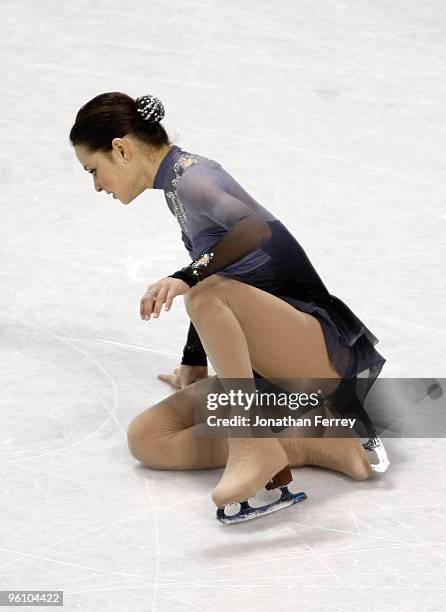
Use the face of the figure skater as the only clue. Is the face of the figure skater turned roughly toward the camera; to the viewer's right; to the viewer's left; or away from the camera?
to the viewer's left

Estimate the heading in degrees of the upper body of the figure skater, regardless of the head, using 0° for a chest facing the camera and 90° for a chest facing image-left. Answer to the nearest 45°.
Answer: approximately 90°
